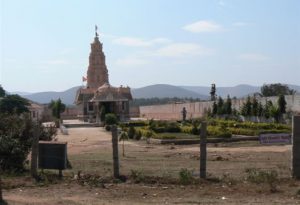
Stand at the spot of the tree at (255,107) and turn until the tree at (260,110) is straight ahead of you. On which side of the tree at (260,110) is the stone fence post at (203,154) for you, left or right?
right

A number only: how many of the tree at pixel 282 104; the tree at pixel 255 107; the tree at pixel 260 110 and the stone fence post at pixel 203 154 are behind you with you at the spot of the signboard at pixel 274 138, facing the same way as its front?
3

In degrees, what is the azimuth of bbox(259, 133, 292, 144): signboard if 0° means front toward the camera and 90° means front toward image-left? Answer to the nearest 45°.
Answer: approximately 0°

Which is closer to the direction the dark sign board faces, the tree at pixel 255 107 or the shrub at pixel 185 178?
the shrub

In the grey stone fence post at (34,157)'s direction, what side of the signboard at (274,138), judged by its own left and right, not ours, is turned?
right

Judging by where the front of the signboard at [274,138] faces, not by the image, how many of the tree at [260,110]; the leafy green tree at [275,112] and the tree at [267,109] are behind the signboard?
3

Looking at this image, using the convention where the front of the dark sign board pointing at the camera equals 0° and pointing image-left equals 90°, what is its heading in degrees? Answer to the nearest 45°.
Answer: approximately 0°

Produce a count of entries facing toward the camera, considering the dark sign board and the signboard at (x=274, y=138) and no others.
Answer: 2

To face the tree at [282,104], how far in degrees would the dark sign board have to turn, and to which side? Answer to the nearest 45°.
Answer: approximately 135° to its left

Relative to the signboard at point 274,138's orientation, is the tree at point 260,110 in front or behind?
behind

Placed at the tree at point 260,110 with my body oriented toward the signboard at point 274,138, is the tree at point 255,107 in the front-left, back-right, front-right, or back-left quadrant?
back-right

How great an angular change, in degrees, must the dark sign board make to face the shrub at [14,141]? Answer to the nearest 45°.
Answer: approximately 135° to its right

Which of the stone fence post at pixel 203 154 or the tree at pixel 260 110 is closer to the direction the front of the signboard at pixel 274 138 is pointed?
the stone fence post
